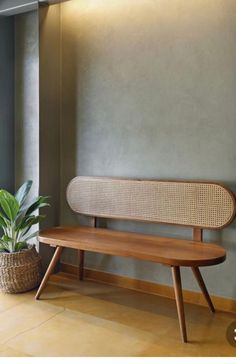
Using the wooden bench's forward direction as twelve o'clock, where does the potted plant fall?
The potted plant is roughly at 2 o'clock from the wooden bench.

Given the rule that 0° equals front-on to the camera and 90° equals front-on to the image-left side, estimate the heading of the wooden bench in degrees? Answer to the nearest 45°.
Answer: approximately 45°
